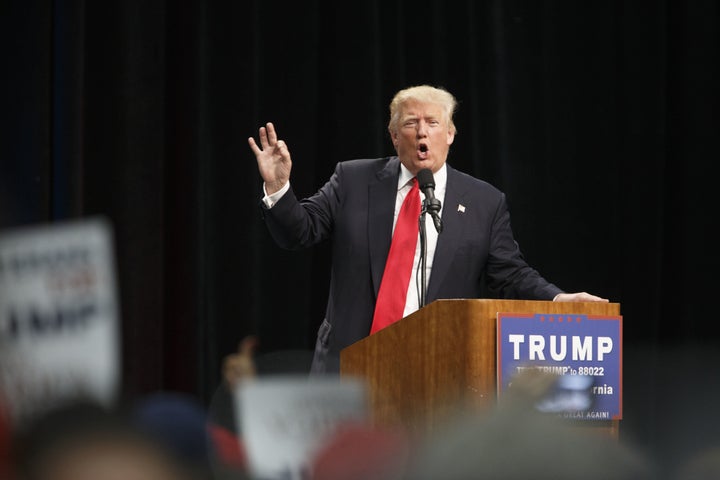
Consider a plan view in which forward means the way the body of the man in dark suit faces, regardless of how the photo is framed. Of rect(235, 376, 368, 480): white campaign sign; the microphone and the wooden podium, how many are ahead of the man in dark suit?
3

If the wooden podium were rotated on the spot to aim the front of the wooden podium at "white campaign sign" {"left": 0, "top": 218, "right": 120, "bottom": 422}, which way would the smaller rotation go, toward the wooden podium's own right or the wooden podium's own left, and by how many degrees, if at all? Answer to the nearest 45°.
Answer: approximately 45° to the wooden podium's own right

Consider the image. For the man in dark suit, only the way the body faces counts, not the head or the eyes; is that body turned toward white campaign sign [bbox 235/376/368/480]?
yes

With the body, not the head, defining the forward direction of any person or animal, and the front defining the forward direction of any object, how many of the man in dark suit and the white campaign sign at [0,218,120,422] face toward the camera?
2

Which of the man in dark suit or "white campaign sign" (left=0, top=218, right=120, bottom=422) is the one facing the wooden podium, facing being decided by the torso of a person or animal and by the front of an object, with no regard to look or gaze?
the man in dark suit
